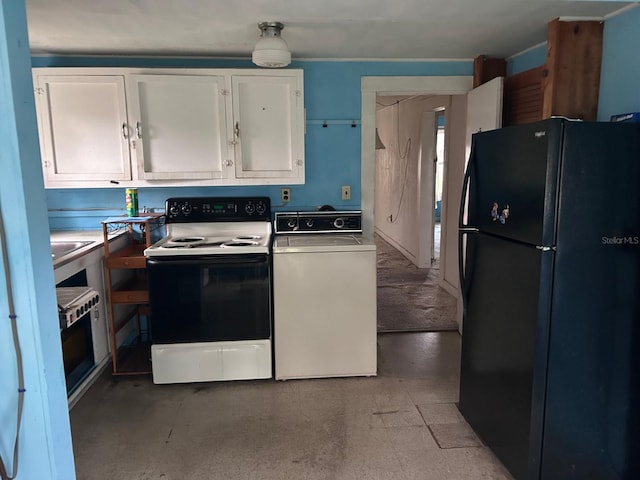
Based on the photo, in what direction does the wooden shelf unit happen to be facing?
toward the camera

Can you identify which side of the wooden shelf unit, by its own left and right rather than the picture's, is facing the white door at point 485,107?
left

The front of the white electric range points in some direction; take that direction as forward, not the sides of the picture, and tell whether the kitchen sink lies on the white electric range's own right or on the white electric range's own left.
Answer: on the white electric range's own right

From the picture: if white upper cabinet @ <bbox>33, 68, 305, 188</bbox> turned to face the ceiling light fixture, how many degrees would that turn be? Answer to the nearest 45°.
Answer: approximately 45° to its left

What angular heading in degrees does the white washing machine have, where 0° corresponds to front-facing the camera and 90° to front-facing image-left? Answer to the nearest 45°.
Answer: approximately 0°

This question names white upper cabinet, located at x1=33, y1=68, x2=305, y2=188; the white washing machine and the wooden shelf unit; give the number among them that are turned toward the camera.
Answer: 3

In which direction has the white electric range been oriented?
toward the camera

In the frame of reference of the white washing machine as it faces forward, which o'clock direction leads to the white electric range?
The white electric range is roughly at 3 o'clock from the white washing machine.

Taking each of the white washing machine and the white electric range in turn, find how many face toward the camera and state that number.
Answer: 2

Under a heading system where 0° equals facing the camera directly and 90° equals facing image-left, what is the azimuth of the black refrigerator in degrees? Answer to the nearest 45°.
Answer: approximately 45°

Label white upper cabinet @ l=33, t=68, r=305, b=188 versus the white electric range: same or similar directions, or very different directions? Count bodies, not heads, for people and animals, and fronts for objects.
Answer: same or similar directions

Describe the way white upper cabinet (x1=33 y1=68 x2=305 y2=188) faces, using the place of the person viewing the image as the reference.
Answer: facing the viewer

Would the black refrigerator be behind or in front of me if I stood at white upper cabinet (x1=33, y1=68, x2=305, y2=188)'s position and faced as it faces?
in front
